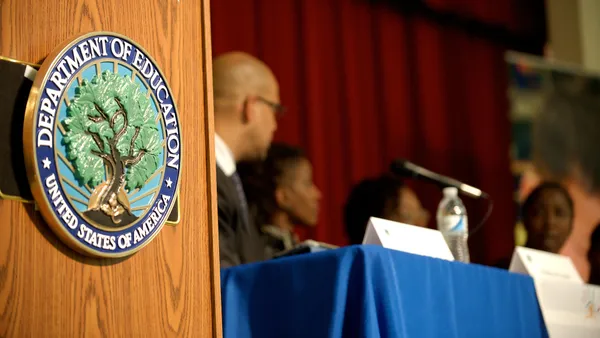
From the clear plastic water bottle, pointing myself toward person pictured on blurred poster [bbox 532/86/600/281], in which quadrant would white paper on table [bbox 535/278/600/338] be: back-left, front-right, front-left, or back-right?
front-right

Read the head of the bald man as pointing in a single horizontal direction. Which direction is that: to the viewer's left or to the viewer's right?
to the viewer's right

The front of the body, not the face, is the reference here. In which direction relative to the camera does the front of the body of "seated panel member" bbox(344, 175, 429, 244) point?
to the viewer's right

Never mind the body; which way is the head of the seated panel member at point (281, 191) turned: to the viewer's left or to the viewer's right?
to the viewer's right

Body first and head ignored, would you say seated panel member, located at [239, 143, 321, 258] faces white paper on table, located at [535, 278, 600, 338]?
no

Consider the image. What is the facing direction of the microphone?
to the viewer's left
